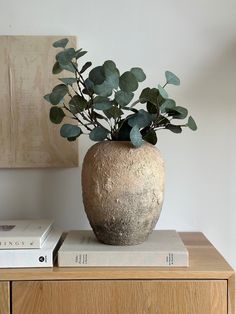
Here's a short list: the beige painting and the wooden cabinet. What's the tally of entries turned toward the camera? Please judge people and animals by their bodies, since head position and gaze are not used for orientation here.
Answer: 2

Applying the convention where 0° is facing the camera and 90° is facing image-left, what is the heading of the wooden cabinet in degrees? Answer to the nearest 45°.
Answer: approximately 0°

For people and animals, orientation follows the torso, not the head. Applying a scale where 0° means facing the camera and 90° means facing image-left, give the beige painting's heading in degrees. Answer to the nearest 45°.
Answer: approximately 0°
